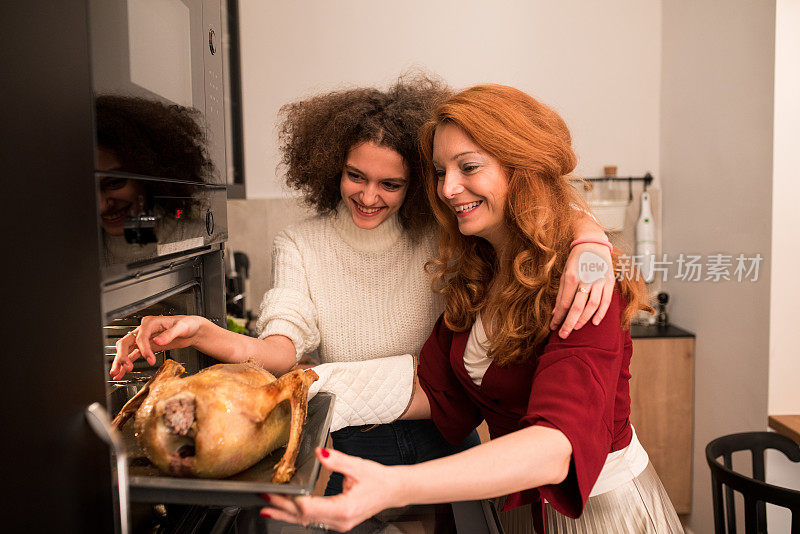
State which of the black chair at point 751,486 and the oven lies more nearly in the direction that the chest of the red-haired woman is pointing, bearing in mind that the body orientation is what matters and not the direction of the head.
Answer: the oven

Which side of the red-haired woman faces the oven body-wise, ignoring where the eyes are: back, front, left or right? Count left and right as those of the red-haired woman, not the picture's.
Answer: front

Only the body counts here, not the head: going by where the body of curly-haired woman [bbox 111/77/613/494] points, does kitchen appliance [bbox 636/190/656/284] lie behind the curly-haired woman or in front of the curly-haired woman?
behind

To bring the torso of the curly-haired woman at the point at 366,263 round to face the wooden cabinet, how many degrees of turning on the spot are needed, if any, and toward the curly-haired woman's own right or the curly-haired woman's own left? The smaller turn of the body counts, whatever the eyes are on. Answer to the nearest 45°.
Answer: approximately 135° to the curly-haired woman's own left

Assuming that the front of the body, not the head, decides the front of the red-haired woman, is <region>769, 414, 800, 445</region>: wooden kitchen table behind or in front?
behind

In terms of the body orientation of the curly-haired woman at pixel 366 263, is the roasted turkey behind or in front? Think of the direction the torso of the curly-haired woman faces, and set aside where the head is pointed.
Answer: in front

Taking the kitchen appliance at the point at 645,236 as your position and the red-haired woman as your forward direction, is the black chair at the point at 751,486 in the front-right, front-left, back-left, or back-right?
front-left

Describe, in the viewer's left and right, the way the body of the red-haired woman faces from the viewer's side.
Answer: facing the viewer and to the left of the viewer

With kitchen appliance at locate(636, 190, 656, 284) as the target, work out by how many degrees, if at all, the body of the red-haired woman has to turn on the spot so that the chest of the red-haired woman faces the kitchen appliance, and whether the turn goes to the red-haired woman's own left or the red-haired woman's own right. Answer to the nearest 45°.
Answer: approximately 135° to the red-haired woman's own right

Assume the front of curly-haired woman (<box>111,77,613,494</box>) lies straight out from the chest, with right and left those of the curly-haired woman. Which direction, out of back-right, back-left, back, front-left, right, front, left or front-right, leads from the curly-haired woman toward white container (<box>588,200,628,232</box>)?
back-left

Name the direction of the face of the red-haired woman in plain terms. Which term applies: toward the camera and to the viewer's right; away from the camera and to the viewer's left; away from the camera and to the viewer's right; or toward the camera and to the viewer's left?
toward the camera and to the viewer's left

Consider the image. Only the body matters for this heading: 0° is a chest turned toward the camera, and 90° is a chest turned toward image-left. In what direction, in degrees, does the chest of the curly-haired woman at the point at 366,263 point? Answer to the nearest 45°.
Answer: approximately 0°

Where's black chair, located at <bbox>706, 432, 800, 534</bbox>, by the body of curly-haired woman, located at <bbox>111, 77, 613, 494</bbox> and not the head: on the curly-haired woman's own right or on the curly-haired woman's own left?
on the curly-haired woman's own left

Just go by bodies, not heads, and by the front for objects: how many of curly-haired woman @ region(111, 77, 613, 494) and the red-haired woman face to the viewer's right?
0

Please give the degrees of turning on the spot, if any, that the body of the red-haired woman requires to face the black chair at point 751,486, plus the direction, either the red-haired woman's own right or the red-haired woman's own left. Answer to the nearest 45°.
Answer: approximately 180°
